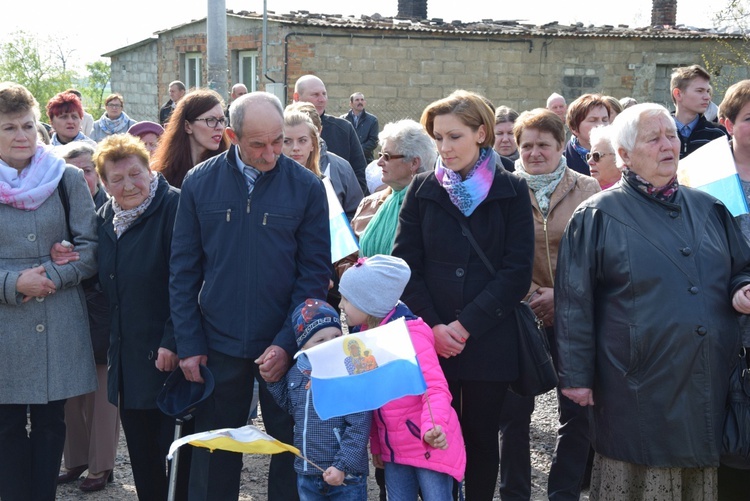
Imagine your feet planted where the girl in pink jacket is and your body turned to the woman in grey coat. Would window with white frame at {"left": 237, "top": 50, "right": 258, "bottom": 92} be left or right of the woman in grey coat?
right

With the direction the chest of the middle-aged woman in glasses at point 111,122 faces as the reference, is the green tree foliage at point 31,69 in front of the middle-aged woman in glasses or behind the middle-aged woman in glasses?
behind

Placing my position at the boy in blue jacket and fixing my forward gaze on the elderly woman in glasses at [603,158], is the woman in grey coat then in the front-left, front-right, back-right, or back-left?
back-left

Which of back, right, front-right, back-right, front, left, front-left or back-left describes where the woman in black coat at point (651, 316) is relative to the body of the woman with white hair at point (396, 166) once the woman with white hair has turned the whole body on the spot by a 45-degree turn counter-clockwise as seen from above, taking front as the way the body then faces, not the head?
front-left

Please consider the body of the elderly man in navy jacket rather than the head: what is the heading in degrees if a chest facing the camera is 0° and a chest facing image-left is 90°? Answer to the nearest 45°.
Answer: approximately 0°

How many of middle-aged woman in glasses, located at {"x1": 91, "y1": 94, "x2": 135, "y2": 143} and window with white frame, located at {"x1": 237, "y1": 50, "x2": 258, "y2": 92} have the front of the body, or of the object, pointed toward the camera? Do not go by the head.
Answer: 2

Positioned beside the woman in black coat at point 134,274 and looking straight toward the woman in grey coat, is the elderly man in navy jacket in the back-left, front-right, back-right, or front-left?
back-left

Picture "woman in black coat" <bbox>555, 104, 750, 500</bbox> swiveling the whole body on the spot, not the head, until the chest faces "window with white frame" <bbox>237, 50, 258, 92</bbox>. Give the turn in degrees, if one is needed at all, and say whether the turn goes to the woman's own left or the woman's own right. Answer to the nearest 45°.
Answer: approximately 180°
